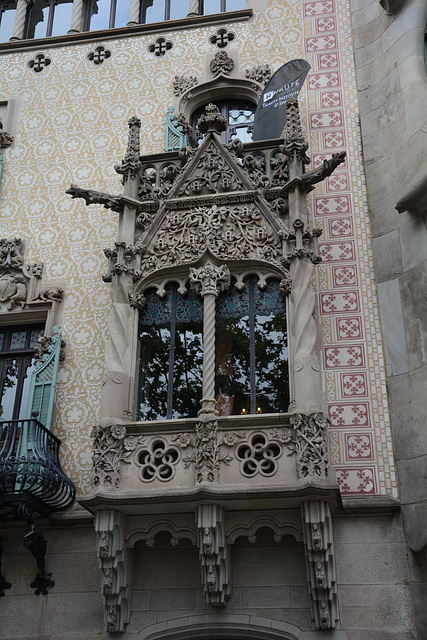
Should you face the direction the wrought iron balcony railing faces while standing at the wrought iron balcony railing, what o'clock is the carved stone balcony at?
The carved stone balcony is roughly at 10 o'clock from the wrought iron balcony railing.

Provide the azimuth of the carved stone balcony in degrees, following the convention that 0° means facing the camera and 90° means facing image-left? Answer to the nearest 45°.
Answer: approximately 0°

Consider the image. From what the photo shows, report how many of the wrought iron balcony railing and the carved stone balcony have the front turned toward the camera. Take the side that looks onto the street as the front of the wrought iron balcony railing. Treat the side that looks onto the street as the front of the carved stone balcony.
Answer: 2

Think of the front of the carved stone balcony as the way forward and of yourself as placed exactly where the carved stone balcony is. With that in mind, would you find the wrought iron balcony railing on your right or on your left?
on your right
